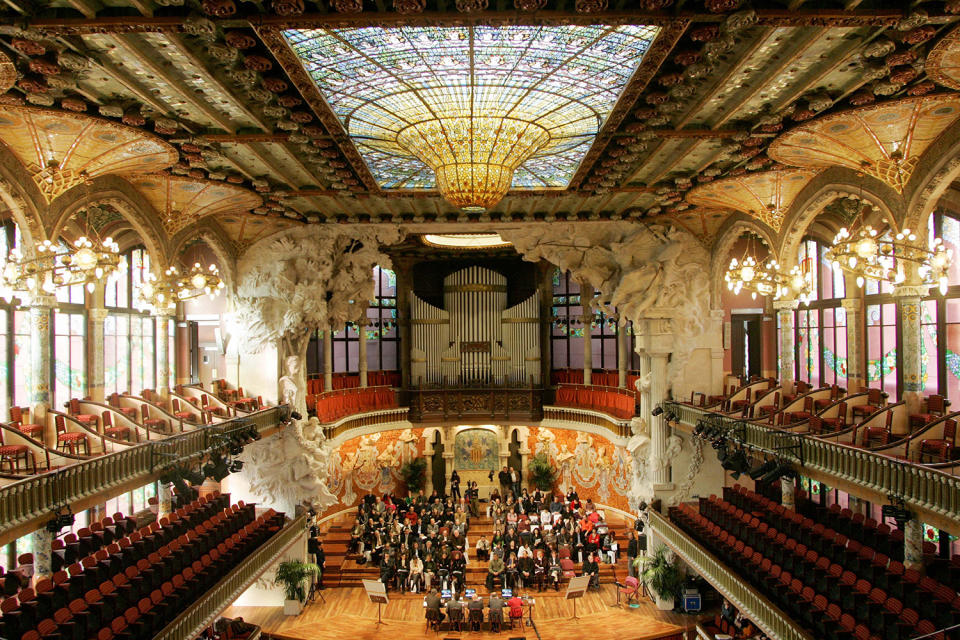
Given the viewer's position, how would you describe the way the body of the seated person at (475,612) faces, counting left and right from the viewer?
facing away from the viewer

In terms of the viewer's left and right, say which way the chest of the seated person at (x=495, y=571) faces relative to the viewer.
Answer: facing the viewer

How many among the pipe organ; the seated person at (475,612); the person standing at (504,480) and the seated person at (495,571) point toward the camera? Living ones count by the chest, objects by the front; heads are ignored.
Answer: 3

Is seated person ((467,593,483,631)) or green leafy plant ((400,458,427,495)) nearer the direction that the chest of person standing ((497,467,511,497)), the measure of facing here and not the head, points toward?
the seated person

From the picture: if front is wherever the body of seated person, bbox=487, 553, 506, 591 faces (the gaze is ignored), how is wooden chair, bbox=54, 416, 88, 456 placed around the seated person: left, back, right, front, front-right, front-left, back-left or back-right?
front-right

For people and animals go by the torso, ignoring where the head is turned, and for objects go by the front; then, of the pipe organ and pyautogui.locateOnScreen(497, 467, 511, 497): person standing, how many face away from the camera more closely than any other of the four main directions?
0

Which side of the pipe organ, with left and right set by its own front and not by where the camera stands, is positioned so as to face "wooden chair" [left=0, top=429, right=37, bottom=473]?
front

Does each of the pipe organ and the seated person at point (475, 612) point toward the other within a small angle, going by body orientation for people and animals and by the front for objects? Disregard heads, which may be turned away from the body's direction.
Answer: yes

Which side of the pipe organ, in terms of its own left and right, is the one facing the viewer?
front

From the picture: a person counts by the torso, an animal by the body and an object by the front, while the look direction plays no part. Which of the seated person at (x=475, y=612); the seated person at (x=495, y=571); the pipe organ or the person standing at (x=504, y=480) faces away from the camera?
the seated person at (x=475, y=612)

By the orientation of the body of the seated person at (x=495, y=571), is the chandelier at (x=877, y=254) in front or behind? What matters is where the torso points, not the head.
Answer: in front

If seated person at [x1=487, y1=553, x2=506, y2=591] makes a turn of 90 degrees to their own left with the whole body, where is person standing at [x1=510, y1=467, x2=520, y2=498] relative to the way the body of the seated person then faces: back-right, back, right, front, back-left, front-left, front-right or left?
left

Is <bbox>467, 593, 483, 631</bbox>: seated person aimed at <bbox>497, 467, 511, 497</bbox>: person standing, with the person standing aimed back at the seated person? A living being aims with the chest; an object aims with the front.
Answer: yes
